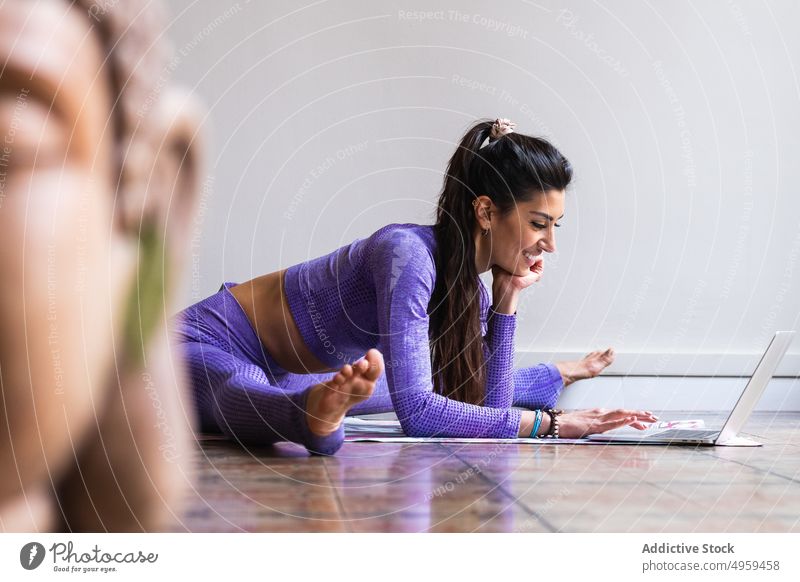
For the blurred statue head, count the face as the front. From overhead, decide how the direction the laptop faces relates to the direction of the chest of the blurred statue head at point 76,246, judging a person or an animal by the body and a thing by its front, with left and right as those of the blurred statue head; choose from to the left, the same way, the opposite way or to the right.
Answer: to the right

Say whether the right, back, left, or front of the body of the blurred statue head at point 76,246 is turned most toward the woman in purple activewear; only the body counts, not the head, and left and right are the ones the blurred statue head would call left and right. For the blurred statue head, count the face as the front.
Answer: back

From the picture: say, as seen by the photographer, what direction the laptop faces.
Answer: facing to the left of the viewer

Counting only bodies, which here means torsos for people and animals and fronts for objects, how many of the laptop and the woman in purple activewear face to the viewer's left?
1

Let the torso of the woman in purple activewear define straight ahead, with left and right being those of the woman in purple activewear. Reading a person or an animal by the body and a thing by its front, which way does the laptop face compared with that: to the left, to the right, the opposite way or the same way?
the opposite way

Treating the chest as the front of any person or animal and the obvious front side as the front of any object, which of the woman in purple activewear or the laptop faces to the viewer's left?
the laptop

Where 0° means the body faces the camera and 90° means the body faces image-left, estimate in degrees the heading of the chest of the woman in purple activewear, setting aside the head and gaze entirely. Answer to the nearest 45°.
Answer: approximately 270°

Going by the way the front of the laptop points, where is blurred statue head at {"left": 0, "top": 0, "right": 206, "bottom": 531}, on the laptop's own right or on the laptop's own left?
on the laptop's own left
